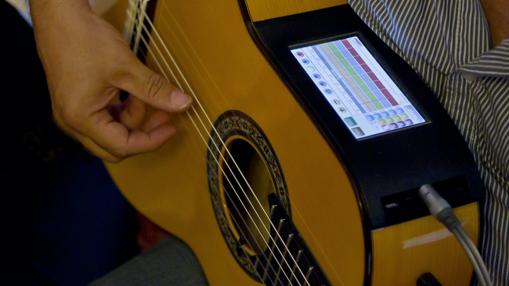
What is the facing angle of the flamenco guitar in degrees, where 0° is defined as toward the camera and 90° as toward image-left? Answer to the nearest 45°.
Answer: approximately 45°
